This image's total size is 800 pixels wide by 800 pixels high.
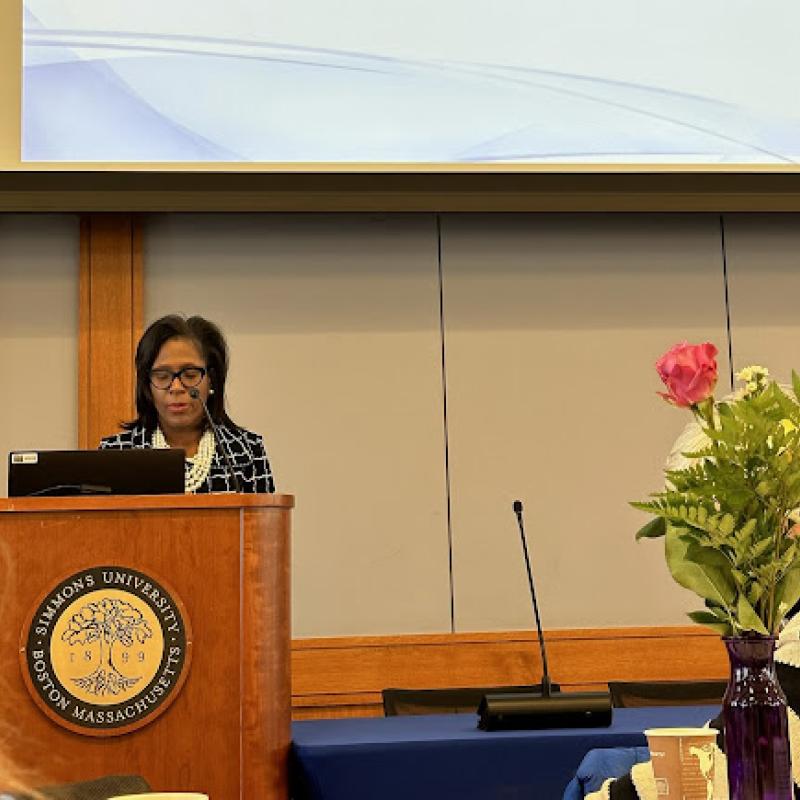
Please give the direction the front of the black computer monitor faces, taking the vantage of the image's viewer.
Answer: facing away from the viewer

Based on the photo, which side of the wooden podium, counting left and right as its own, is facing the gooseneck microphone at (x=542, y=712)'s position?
left

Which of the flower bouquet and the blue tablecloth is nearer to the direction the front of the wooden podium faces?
the flower bouquet

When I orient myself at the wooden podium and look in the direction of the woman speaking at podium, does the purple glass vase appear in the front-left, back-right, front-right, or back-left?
back-right

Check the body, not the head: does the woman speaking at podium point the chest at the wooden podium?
yes

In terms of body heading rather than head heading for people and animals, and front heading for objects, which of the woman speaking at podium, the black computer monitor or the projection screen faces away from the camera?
the black computer monitor

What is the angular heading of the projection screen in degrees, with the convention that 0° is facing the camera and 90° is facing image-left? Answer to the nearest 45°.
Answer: approximately 0°

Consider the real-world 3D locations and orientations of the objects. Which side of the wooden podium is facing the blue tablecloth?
left
